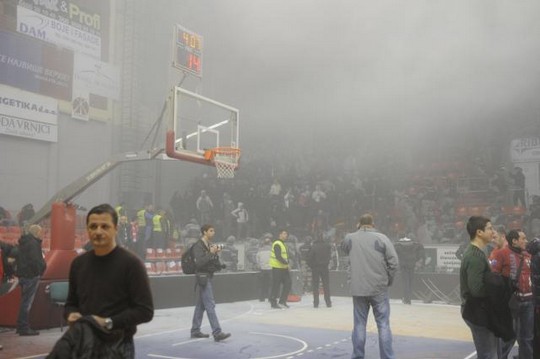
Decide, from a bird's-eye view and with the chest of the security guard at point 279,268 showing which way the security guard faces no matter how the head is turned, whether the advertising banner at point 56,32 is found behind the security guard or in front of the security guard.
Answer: behind

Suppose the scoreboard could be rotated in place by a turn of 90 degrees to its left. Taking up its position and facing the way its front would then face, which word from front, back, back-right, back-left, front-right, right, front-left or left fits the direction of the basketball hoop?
back-right

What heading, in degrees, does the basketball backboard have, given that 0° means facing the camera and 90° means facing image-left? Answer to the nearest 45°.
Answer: approximately 315°

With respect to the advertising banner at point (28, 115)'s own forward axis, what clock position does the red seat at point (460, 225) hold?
The red seat is roughly at 11 o'clock from the advertising banner.

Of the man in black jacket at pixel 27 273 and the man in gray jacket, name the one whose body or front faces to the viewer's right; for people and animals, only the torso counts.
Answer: the man in black jacket

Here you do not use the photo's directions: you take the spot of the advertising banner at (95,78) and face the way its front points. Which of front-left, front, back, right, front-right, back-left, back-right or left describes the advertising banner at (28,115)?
right

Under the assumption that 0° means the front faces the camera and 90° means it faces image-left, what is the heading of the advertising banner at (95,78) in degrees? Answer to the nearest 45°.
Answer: approximately 315°

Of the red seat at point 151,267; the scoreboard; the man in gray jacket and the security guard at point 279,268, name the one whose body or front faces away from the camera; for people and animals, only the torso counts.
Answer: the man in gray jacket

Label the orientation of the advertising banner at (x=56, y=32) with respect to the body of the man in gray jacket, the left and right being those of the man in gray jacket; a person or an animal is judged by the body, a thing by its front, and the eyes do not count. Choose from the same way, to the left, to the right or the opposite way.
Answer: to the right
